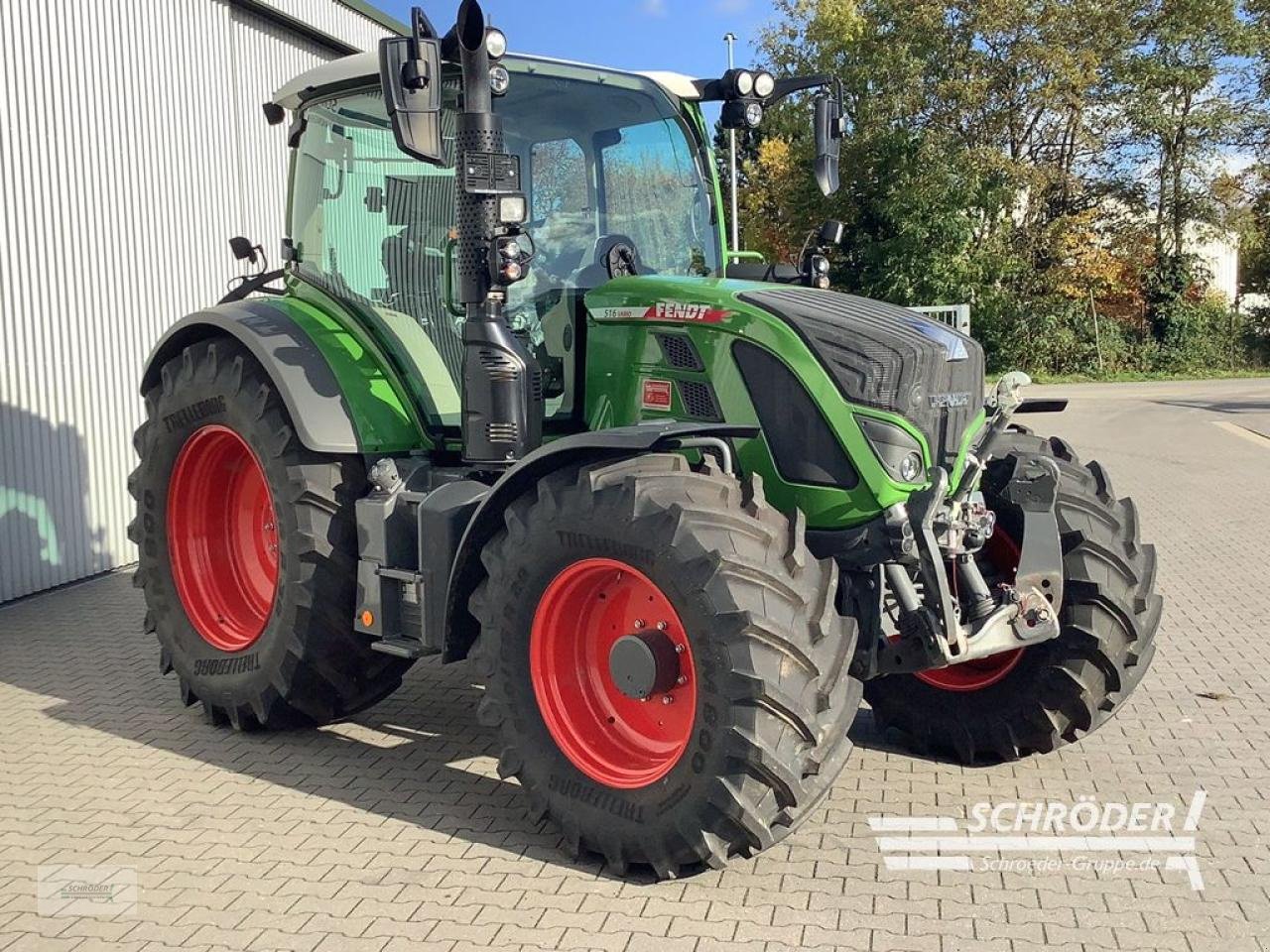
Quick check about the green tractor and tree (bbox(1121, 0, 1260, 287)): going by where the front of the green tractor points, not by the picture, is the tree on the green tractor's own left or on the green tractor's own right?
on the green tractor's own left

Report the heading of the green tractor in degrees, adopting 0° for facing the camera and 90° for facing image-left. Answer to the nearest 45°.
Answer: approximately 315°
